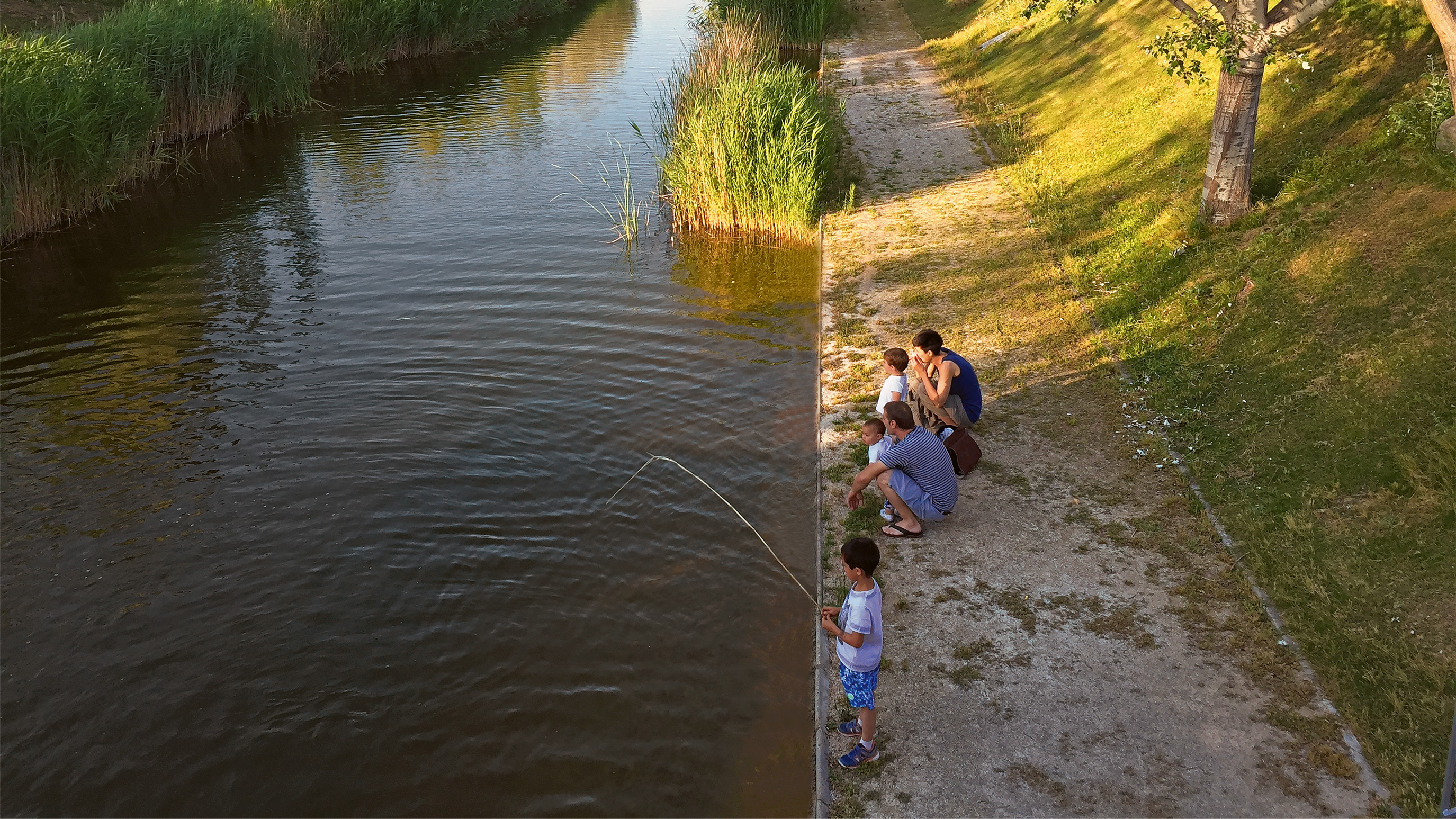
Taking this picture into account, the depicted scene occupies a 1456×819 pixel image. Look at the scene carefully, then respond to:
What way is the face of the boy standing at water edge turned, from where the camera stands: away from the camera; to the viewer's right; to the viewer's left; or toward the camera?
to the viewer's left

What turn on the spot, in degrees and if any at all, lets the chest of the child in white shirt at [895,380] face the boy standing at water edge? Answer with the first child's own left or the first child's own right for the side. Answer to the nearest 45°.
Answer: approximately 90° to the first child's own left

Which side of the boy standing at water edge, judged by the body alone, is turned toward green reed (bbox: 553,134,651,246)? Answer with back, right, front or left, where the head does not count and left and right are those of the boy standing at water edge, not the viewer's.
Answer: right

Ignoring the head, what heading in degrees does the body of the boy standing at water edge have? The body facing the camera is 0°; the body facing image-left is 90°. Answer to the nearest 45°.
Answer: approximately 90°

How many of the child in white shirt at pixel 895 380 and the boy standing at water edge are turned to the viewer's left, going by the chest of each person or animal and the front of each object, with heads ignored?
2

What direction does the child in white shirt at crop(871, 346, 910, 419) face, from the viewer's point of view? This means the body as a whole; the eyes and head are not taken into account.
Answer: to the viewer's left
